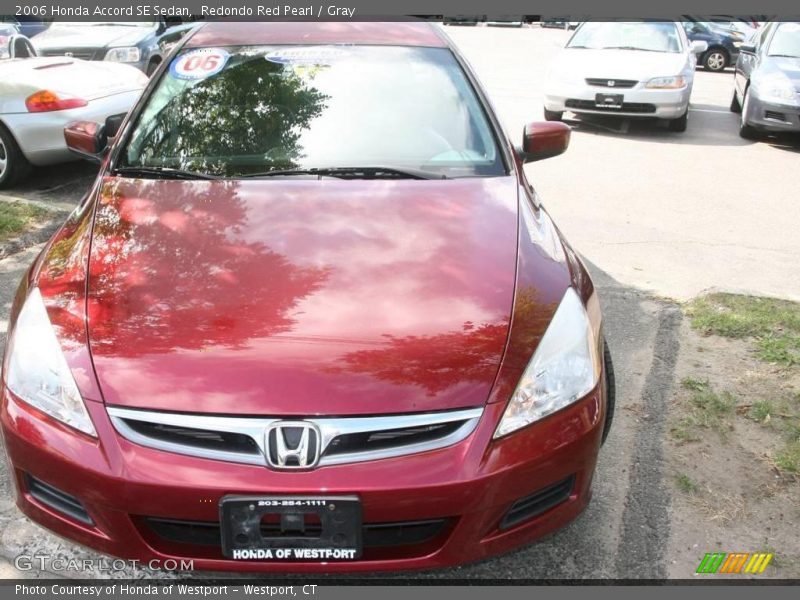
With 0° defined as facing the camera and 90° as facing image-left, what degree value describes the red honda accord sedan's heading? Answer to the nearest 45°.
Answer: approximately 0°

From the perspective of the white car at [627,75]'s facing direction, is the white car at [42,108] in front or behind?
in front

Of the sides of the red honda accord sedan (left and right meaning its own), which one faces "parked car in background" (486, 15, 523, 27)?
back

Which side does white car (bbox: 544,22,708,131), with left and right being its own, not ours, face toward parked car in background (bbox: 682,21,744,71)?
back

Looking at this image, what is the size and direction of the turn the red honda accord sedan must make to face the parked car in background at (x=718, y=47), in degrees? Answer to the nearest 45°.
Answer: approximately 135° to its left

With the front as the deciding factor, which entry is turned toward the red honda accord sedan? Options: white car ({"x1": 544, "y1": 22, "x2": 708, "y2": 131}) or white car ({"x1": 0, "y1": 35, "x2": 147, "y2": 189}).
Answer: white car ({"x1": 544, "y1": 22, "x2": 708, "y2": 131})

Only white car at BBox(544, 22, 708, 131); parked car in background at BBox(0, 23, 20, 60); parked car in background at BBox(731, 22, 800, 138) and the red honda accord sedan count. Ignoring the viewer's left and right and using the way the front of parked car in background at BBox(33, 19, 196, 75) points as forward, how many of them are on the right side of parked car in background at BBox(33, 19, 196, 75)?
1

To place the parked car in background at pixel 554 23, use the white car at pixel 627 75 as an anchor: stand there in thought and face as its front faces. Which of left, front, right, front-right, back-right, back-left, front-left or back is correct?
back

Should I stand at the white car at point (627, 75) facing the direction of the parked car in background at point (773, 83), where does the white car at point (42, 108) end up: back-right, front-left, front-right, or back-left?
back-right

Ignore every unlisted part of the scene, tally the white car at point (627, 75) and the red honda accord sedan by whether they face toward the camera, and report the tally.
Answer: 2
